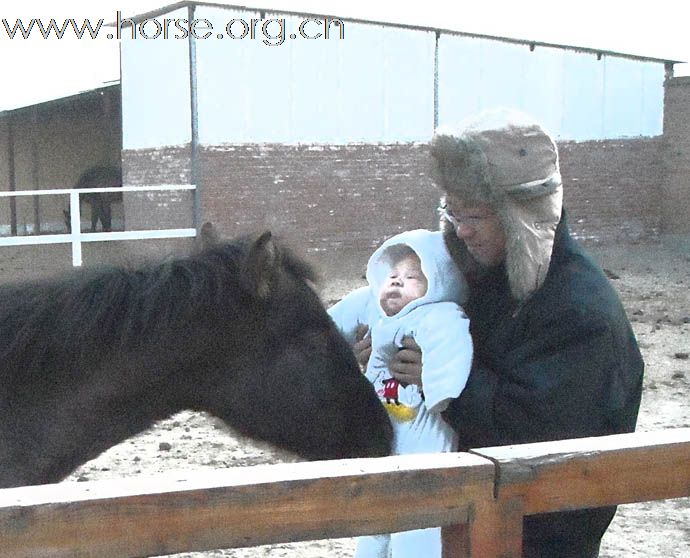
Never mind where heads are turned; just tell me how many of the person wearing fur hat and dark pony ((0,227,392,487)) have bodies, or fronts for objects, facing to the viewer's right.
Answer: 1

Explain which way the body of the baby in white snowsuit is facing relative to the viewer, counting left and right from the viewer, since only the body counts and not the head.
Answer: facing the viewer and to the left of the viewer

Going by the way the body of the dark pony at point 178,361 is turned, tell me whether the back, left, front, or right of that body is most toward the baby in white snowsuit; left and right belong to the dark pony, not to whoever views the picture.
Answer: front

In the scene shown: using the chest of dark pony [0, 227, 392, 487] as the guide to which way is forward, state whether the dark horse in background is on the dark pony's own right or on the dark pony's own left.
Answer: on the dark pony's own left

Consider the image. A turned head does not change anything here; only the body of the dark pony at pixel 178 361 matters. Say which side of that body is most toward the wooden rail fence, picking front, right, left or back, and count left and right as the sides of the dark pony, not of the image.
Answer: right

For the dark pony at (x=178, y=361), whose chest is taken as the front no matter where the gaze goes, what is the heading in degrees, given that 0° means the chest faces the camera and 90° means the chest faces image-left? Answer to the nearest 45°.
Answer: approximately 270°

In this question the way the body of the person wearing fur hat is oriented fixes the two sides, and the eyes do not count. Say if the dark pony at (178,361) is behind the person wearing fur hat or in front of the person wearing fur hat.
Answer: in front

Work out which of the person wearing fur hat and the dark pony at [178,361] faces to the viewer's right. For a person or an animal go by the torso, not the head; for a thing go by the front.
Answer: the dark pony

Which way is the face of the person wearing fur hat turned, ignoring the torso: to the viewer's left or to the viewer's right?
to the viewer's left

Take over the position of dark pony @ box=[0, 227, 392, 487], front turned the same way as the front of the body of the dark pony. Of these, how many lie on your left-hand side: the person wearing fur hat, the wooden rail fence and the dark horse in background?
1

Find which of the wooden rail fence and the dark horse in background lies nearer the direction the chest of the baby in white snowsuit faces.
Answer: the wooden rail fence

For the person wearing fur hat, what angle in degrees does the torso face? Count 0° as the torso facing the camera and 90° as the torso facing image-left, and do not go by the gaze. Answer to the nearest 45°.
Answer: approximately 90°

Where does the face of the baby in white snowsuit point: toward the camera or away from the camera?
toward the camera
